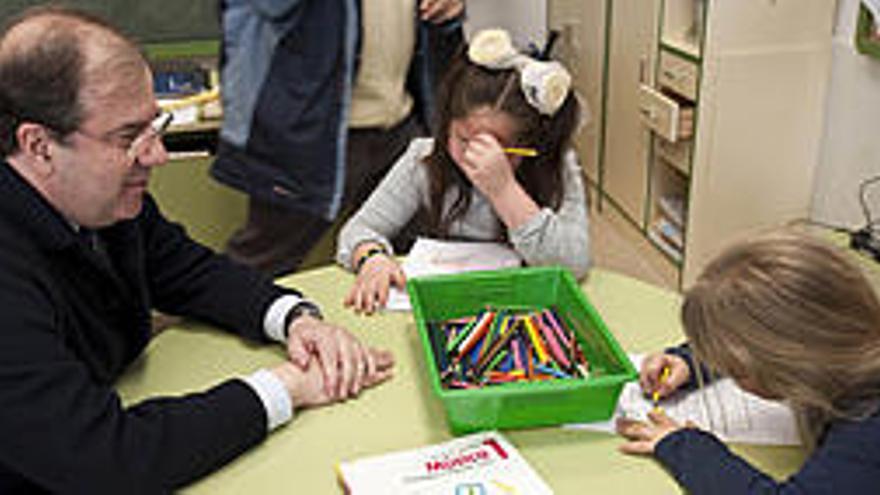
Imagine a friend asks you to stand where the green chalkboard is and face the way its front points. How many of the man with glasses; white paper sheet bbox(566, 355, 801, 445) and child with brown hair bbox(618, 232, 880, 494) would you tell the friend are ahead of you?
3

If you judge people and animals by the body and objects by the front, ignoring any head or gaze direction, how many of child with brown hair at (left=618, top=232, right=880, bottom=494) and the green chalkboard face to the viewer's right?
0

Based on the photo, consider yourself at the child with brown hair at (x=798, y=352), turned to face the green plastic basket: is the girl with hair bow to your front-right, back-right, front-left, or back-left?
front-right

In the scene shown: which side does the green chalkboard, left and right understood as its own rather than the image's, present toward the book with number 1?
front

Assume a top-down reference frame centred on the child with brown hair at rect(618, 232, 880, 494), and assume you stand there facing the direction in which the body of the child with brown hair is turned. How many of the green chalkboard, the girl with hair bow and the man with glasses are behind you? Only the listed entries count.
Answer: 0

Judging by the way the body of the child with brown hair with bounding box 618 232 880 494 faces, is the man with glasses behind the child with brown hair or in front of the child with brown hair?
in front

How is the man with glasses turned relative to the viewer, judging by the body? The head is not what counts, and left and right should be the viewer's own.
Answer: facing to the right of the viewer

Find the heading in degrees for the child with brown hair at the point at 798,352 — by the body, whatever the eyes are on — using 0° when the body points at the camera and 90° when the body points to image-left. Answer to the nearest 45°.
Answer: approximately 90°

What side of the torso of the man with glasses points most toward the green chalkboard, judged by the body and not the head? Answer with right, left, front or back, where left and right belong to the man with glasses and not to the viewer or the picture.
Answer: left

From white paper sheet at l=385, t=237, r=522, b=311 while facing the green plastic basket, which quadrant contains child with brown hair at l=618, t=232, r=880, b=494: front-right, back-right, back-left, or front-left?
front-left

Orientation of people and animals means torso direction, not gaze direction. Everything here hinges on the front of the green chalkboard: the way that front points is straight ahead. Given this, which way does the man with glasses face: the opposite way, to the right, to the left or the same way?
to the left

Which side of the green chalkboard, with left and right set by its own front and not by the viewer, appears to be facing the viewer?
front

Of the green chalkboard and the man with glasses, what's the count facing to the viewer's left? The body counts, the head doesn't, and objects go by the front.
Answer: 0

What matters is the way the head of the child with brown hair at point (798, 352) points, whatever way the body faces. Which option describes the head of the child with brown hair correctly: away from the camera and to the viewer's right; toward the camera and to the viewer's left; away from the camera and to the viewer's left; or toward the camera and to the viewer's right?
away from the camera and to the viewer's left
